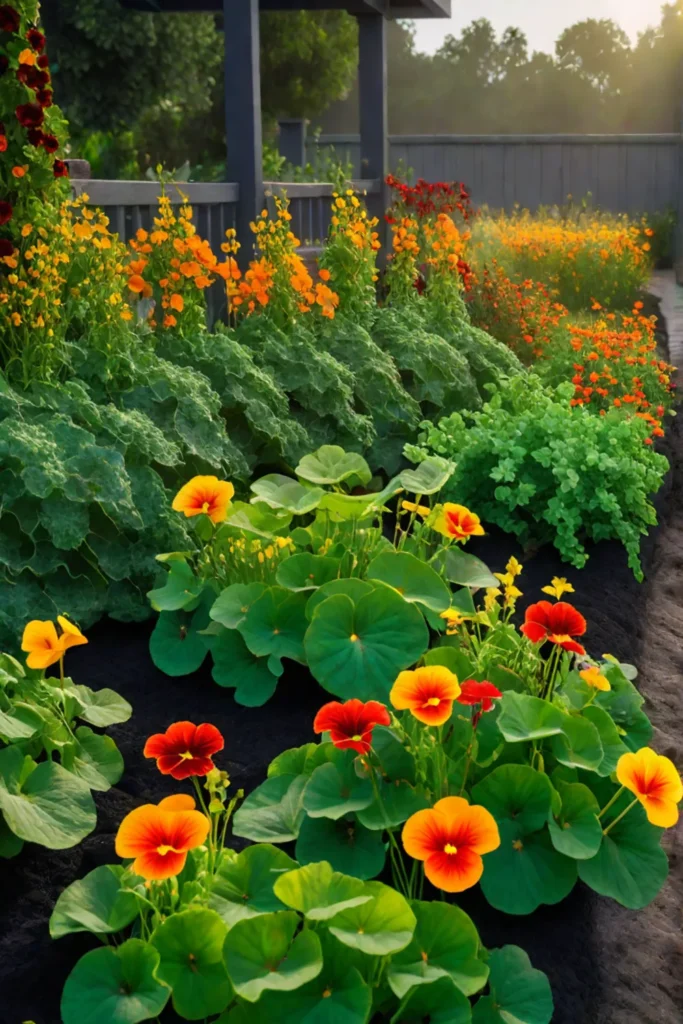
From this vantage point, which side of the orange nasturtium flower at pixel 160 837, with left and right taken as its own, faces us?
front

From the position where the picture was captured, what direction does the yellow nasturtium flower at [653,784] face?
facing the viewer and to the right of the viewer

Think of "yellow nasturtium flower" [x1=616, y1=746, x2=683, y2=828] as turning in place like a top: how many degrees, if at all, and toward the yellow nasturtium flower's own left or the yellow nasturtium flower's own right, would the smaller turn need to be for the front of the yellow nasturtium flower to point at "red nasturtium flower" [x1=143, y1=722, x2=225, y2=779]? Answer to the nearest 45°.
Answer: approximately 135° to the yellow nasturtium flower's own right

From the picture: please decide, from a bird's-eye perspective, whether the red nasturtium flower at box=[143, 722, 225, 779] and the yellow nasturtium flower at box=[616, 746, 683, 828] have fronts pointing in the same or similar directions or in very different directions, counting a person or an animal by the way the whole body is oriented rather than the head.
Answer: same or similar directions

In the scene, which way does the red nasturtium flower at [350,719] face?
toward the camera

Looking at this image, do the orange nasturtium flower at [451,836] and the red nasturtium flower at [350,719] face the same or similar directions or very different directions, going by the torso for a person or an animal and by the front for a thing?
same or similar directions

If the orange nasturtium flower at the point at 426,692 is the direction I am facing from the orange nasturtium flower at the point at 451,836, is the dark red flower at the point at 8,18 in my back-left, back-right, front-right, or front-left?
front-left

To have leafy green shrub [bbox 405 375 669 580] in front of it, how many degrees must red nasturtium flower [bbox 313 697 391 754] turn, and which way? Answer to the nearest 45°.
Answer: approximately 180°

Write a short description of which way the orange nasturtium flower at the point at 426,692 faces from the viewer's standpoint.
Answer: facing the viewer

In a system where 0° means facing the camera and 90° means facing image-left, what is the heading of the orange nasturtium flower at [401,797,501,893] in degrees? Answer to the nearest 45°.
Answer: approximately 0°

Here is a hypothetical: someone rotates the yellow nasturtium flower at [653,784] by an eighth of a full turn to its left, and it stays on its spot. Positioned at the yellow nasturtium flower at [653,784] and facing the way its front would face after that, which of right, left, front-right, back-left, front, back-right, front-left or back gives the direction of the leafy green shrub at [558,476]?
left

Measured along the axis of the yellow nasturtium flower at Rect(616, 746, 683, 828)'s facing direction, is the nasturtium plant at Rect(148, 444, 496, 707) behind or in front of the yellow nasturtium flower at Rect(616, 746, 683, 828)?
behind
